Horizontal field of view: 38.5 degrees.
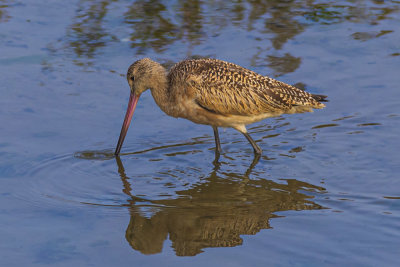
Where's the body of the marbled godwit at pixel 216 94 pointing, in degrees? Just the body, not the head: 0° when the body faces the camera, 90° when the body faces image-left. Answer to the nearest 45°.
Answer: approximately 90°
